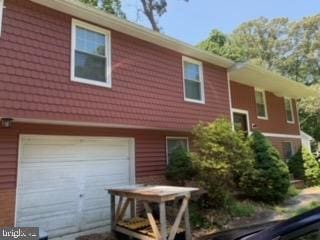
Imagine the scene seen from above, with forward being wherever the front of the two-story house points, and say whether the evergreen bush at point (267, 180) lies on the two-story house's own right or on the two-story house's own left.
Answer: on the two-story house's own left

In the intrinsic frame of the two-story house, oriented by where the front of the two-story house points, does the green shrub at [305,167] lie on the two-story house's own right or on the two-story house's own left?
on the two-story house's own left

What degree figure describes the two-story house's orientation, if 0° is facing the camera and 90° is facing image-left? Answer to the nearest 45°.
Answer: approximately 315°

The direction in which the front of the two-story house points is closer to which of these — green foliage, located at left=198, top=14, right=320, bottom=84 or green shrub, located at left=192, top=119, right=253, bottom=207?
the green shrub

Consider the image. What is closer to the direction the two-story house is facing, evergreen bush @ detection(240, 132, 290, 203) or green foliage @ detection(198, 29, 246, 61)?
the evergreen bush

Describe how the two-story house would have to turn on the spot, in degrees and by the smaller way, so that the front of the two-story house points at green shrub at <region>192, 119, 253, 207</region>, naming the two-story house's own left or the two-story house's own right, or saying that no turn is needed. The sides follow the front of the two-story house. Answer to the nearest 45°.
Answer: approximately 45° to the two-story house's own left
